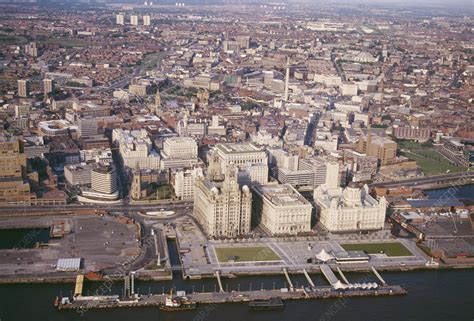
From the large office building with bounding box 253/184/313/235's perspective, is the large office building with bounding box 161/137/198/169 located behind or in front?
behind

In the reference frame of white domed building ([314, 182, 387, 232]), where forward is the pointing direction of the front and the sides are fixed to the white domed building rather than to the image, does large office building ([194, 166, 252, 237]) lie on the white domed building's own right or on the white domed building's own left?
on the white domed building's own right

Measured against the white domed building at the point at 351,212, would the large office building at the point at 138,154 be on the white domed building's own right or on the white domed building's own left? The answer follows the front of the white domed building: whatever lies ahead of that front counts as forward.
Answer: on the white domed building's own right

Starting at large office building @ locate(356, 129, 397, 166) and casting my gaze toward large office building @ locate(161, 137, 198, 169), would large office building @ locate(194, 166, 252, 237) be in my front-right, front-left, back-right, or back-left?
front-left

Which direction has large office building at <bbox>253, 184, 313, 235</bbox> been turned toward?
toward the camera

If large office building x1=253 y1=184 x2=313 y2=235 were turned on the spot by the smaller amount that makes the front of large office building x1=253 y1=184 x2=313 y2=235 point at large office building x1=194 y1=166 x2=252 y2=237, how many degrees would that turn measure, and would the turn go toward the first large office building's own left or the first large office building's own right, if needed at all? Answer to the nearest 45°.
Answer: approximately 90° to the first large office building's own right

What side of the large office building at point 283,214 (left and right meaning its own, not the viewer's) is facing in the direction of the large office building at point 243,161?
back

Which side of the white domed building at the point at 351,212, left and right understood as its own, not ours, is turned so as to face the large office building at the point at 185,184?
right

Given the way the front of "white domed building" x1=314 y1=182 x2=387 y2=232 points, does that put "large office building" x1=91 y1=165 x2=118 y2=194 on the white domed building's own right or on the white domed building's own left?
on the white domed building's own right

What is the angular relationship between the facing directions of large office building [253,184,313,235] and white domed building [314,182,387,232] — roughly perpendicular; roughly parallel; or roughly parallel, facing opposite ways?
roughly parallel

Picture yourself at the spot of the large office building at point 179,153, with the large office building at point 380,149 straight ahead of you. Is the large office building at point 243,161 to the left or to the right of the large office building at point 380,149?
right

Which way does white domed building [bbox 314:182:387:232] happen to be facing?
toward the camera

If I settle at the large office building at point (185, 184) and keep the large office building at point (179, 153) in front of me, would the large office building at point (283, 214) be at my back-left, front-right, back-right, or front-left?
back-right

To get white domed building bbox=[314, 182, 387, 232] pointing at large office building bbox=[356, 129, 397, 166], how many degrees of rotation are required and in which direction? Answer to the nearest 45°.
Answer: approximately 180°

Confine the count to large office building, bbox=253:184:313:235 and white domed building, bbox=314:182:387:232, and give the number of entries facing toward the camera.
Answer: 2

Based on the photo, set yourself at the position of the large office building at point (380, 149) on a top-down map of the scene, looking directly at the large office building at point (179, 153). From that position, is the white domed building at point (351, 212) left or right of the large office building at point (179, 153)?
left
